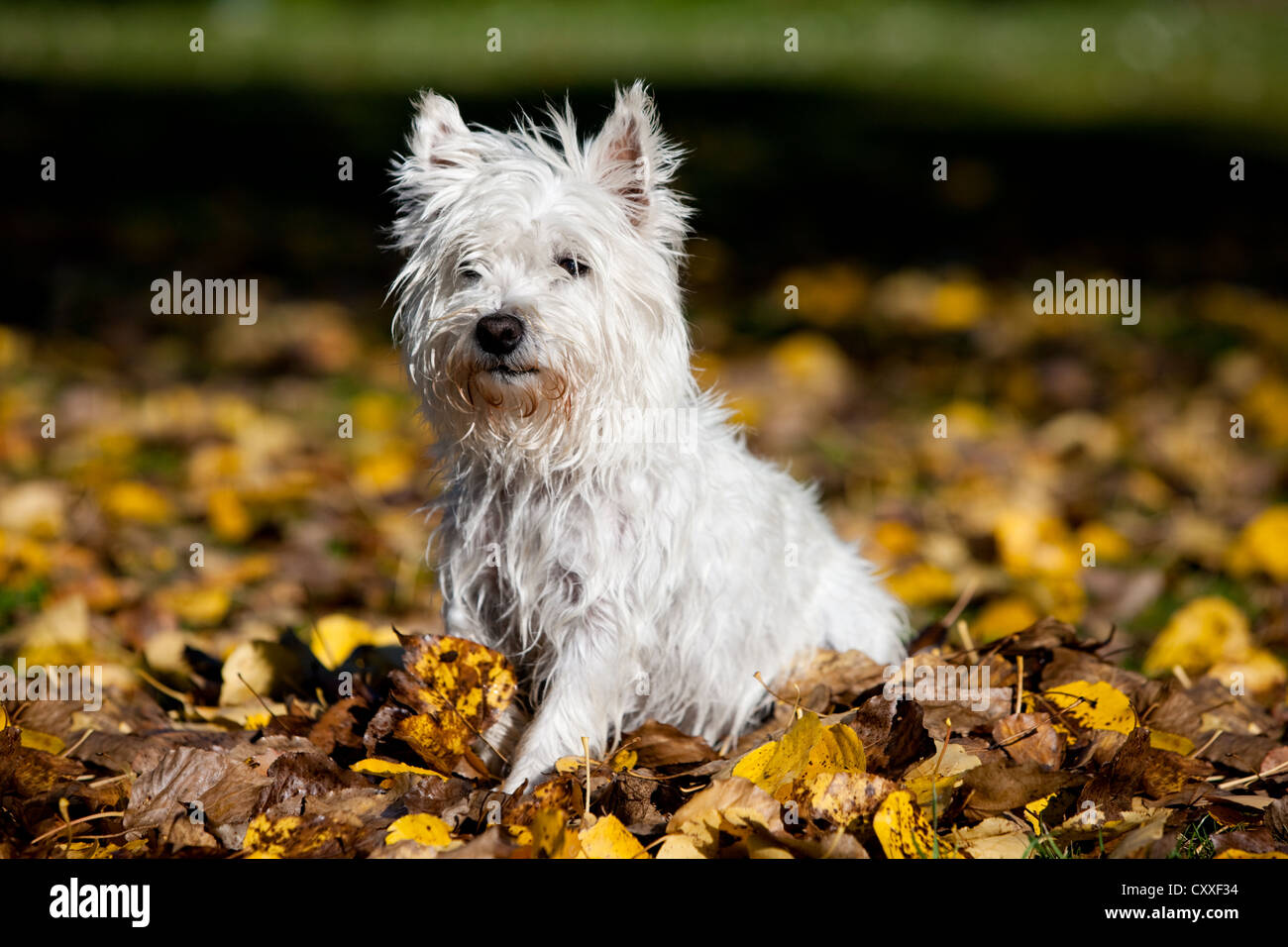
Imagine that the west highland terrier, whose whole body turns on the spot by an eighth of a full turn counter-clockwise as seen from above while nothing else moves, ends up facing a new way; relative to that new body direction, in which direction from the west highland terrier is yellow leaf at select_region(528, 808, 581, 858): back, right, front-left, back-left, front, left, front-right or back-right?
front

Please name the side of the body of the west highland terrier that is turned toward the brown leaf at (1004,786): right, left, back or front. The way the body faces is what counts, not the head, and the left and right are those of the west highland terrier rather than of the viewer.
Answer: left

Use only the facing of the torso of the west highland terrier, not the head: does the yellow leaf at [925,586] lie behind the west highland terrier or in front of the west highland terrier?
behind

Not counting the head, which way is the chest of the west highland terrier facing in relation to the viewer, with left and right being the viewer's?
facing the viewer and to the left of the viewer

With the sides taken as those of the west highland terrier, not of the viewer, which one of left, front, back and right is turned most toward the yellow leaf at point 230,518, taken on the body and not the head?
right

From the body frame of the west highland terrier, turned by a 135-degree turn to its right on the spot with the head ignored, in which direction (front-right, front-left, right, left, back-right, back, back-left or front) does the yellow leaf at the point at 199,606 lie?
front-left

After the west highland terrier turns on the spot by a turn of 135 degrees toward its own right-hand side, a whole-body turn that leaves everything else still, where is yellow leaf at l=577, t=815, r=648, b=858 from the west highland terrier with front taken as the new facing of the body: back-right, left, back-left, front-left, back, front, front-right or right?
back

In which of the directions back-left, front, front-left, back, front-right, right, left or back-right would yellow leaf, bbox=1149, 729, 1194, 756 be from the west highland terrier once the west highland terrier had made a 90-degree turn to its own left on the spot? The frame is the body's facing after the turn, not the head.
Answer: front-left

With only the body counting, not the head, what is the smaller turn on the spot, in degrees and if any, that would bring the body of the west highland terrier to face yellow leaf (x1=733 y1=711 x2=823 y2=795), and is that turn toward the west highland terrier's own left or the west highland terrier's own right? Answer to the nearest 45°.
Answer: approximately 90° to the west highland terrier's own left

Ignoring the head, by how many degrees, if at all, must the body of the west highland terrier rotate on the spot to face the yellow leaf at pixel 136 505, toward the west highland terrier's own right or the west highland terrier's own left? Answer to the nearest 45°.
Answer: approximately 90° to the west highland terrier's own right
